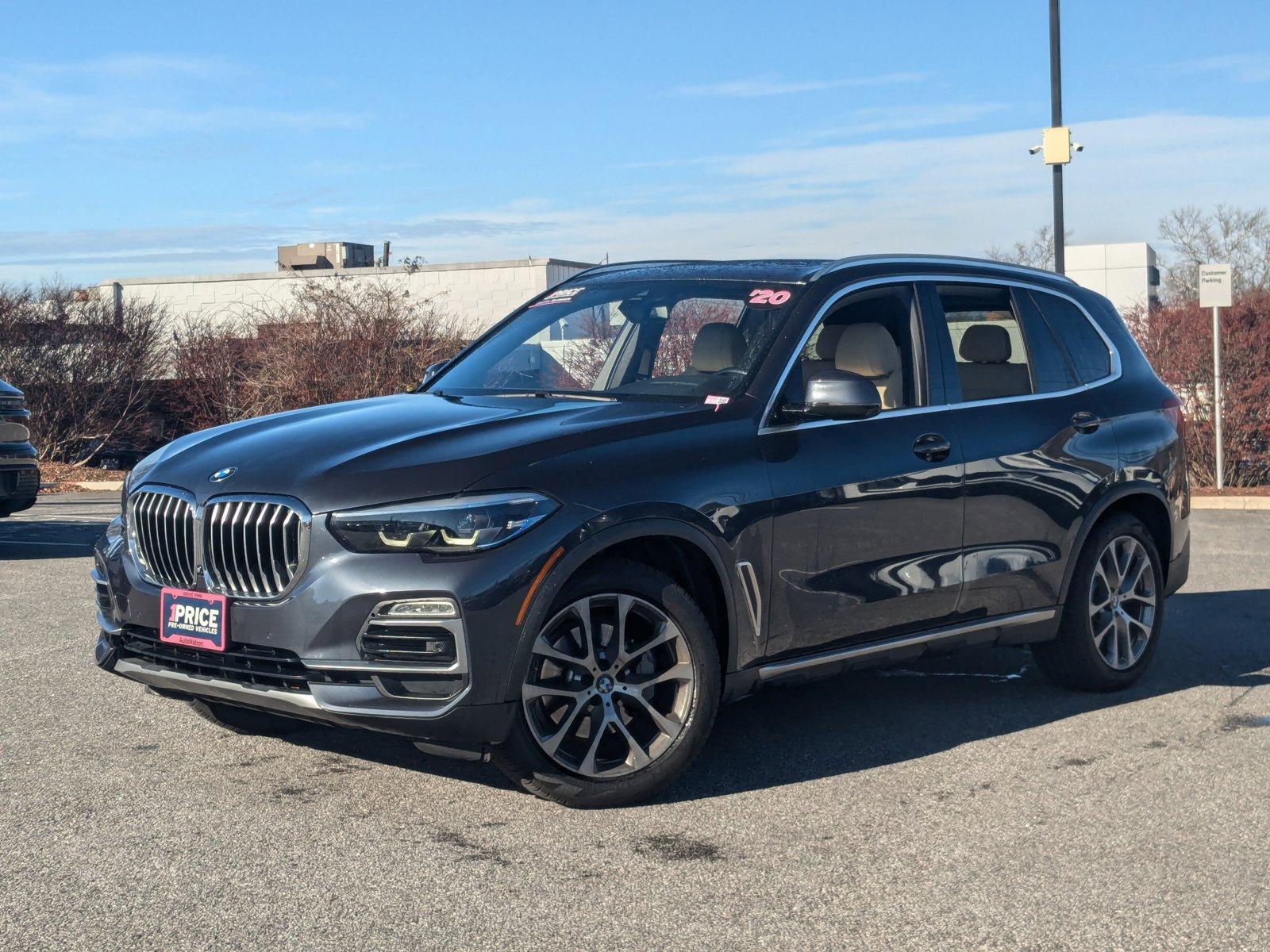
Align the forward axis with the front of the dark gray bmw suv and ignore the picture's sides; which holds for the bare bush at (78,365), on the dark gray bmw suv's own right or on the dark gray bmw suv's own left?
on the dark gray bmw suv's own right

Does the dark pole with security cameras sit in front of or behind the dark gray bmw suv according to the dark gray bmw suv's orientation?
behind

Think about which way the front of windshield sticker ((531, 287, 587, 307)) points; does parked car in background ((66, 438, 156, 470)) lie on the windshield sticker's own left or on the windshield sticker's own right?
on the windshield sticker's own right

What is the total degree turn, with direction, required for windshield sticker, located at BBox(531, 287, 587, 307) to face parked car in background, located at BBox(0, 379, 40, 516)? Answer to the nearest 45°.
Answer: approximately 90° to its right

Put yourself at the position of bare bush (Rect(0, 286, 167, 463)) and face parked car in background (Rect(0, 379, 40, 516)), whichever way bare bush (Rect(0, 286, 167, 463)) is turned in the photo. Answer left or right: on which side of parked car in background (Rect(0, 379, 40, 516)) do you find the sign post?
left

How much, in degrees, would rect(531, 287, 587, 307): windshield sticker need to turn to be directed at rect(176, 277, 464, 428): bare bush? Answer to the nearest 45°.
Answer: approximately 135° to its right

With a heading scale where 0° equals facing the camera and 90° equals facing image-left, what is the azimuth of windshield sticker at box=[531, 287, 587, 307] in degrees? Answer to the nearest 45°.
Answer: approximately 45°

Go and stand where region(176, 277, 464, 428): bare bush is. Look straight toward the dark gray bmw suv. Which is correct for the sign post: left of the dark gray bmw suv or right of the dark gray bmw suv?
left

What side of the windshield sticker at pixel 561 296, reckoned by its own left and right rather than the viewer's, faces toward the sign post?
back
